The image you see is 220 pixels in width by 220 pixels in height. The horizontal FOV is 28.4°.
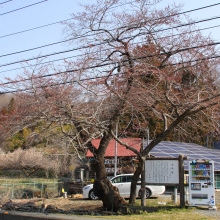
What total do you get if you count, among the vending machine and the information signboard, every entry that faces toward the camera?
2

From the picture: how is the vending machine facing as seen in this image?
toward the camera

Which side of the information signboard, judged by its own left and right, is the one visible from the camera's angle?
front

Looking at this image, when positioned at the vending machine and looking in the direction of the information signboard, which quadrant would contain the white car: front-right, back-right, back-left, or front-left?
front-right

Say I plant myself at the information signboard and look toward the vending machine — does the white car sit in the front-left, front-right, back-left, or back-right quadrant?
back-left

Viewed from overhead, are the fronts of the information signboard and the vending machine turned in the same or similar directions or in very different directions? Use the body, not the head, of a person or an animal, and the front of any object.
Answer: same or similar directions

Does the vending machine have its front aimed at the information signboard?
no

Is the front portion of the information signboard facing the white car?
no

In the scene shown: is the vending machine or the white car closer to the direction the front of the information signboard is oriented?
the vending machine

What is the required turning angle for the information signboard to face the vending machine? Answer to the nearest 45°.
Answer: approximately 45° to its left

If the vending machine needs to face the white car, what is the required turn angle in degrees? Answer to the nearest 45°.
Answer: approximately 135° to its right
